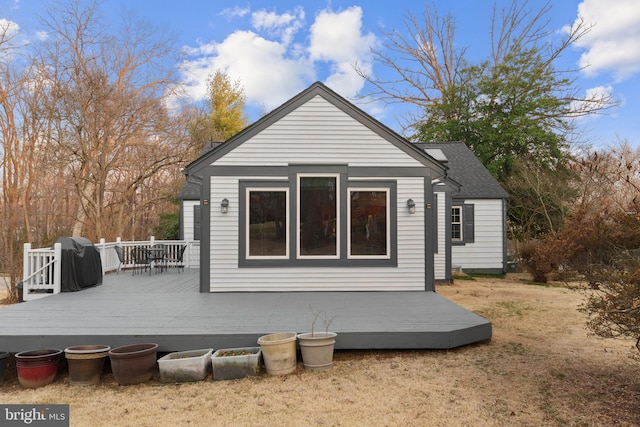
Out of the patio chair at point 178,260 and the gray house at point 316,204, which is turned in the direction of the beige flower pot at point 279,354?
the gray house

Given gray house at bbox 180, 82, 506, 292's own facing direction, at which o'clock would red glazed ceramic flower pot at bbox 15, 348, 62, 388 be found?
The red glazed ceramic flower pot is roughly at 1 o'clock from the gray house.

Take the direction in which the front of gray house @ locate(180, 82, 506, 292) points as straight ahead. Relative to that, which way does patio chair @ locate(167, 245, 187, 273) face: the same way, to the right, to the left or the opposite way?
to the right

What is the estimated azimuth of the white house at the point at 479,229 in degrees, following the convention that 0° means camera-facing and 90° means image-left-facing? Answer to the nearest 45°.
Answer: approximately 0°

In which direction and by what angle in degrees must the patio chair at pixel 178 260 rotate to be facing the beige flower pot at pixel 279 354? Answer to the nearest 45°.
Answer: approximately 90° to its left

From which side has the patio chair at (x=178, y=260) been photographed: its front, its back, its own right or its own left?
left

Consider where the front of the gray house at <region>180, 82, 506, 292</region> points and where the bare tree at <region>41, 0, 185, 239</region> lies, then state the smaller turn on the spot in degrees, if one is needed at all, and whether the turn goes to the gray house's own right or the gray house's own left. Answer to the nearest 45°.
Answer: approximately 135° to the gray house's own right

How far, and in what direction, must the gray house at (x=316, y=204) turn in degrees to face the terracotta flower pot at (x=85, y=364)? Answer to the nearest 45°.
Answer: approximately 45° to its right

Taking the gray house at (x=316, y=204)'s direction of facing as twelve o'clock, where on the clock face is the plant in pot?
The plant in pot is roughly at 12 o'clock from the gray house.
